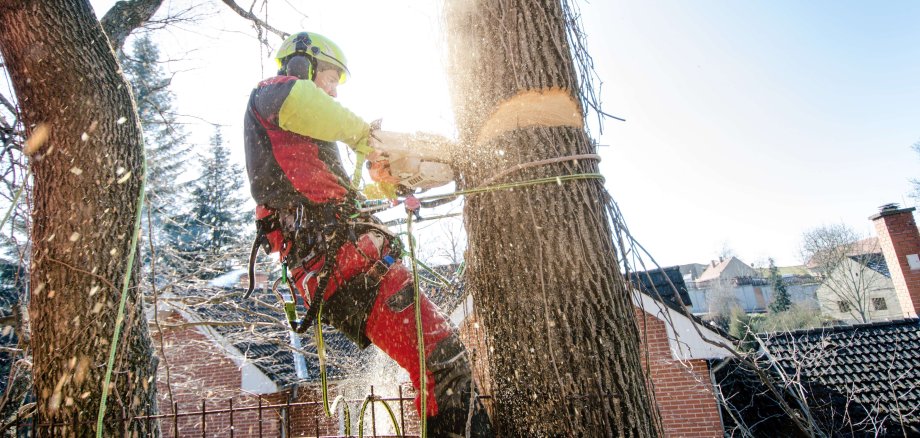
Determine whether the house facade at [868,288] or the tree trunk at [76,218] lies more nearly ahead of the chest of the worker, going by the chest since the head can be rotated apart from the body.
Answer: the house facade

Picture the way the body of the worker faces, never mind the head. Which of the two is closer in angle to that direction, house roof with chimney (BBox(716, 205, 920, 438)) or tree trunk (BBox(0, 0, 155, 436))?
the house roof with chimney

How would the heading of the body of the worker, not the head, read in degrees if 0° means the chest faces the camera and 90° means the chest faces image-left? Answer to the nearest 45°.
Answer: approximately 270°

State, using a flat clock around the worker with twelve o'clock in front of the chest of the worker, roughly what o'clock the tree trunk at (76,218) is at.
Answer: The tree trunk is roughly at 7 o'clock from the worker.
